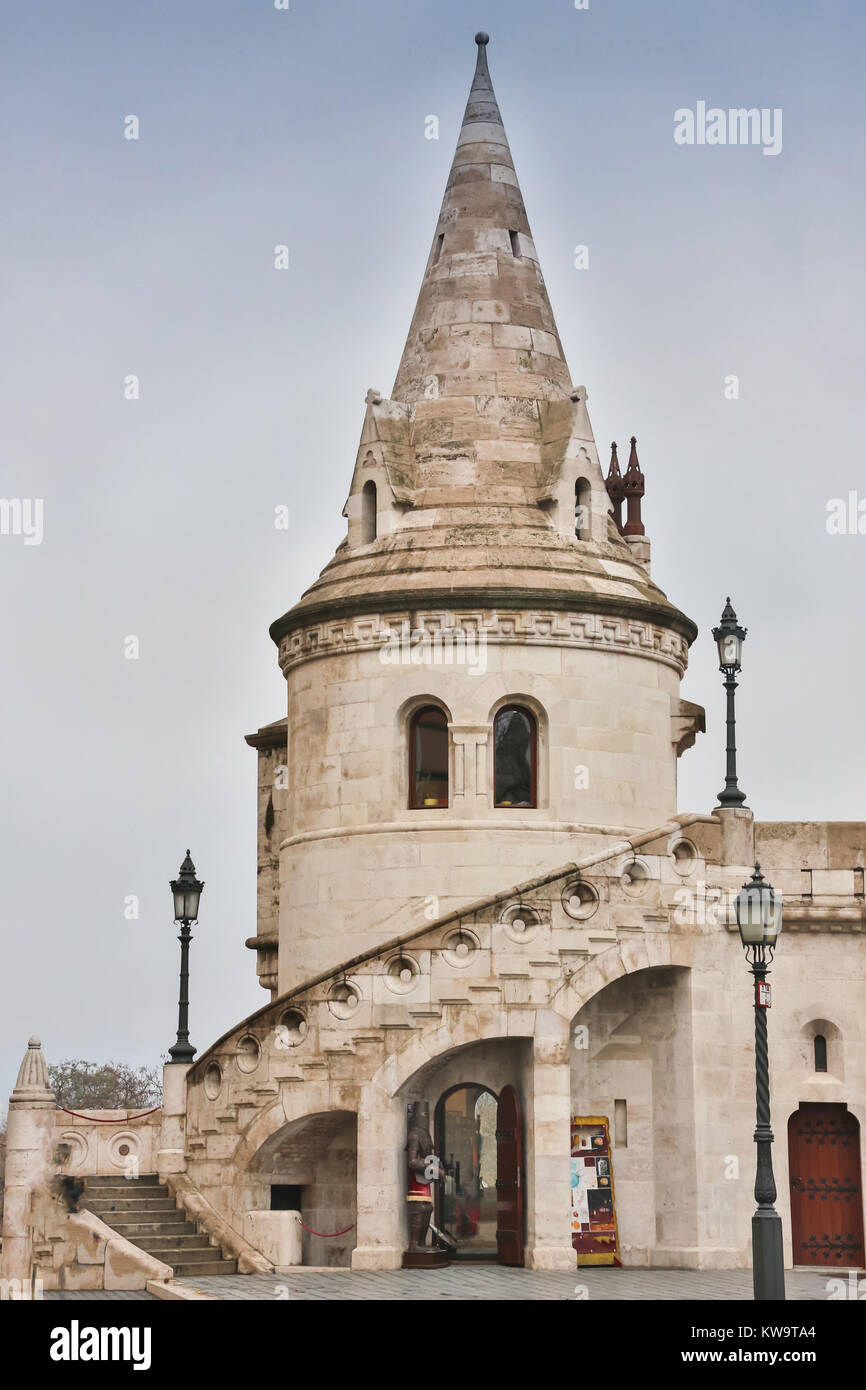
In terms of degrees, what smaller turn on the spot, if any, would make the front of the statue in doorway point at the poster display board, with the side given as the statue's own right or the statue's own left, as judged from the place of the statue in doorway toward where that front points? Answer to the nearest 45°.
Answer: approximately 45° to the statue's own left

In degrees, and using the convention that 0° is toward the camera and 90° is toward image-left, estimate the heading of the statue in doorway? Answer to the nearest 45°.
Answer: approximately 315°

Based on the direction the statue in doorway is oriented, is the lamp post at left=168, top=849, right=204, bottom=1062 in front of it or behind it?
behind
